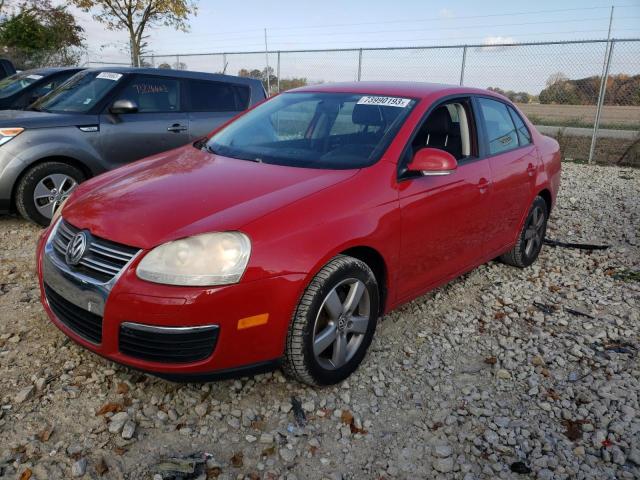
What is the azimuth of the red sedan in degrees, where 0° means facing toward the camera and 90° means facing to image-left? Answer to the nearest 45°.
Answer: approximately 45°

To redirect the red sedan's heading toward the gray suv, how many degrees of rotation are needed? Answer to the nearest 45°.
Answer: approximately 90° to its right

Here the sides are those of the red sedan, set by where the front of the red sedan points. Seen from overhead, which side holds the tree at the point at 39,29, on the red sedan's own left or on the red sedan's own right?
on the red sedan's own right
